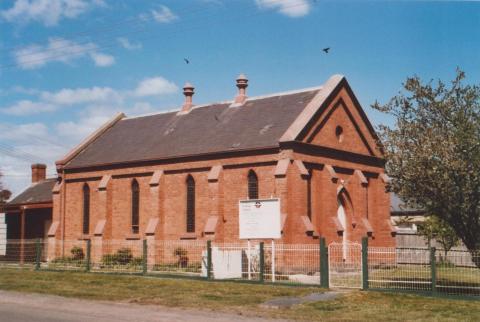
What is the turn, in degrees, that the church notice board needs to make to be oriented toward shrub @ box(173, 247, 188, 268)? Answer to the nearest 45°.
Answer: approximately 135° to its right

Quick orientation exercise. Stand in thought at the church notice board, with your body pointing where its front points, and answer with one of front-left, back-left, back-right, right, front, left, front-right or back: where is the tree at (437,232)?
back-left

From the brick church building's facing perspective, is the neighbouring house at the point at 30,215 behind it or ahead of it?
behind

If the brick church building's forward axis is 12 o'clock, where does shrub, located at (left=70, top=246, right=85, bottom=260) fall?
The shrub is roughly at 5 o'clock from the brick church building.

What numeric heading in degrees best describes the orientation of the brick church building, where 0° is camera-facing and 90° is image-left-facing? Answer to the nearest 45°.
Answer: approximately 315°

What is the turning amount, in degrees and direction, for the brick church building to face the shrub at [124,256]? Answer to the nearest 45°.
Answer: approximately 135° to its right

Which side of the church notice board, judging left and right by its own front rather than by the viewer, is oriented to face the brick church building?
back

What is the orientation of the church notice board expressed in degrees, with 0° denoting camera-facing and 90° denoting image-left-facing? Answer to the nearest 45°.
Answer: approximately 0°

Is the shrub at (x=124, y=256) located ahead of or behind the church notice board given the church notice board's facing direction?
behind
